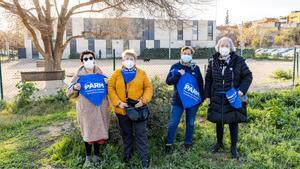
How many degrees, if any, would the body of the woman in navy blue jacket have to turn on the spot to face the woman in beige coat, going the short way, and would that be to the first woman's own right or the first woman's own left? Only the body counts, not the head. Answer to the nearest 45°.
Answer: approximately 45° to the first woman's own right

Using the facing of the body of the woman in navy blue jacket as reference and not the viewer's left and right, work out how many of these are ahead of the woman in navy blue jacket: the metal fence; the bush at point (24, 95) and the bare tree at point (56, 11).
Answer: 0

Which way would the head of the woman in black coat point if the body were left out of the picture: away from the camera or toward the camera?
toward the camera

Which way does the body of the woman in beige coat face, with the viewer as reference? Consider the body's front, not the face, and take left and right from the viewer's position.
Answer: facing the viewer

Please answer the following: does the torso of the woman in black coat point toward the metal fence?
no

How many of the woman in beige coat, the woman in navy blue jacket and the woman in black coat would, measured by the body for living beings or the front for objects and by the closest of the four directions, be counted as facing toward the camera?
3

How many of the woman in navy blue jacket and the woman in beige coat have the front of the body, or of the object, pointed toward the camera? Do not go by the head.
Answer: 2

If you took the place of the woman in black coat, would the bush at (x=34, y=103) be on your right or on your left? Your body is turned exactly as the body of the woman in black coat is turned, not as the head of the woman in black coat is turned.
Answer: on your right

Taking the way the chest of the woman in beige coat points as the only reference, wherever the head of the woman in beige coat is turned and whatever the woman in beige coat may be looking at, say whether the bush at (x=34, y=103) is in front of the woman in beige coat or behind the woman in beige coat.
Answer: behind

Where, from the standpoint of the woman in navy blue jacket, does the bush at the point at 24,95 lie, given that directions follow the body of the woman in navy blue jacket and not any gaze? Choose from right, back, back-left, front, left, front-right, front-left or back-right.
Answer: back-right

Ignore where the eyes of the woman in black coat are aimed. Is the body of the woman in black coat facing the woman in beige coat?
no

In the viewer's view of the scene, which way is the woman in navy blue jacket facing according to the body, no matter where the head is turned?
toward the camera

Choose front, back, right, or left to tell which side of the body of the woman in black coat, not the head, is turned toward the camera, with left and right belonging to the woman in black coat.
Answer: front

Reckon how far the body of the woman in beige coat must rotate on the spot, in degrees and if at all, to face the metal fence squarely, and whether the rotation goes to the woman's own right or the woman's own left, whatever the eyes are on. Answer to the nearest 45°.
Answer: approximately 180°

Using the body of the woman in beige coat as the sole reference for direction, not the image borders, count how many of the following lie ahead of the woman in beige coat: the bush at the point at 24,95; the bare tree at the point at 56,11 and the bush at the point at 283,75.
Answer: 0

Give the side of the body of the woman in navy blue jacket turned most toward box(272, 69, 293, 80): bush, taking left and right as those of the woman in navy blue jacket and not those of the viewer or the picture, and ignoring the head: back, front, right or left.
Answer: back

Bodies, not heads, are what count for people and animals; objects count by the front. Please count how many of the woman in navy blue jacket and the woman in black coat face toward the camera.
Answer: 2

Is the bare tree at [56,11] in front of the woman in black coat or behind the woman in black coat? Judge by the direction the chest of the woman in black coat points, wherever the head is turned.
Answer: behind

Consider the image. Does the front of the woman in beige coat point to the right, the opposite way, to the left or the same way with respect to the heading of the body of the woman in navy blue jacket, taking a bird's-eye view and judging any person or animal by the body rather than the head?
the same way
